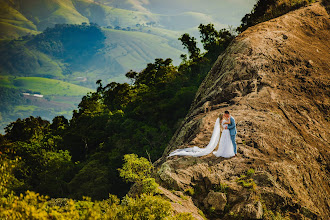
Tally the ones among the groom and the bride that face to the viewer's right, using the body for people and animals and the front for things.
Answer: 1

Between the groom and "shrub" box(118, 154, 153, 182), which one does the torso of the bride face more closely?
the groom

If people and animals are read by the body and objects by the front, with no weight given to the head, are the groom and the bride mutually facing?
yes

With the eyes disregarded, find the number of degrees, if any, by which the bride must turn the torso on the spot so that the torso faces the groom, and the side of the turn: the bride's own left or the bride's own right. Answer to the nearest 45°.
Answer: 0° — they already face them

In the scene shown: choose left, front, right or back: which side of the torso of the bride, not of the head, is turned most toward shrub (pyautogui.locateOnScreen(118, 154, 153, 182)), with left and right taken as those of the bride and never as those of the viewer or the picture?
back

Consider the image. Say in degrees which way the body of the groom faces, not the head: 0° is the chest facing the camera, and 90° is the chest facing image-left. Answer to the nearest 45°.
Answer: approximately 90°

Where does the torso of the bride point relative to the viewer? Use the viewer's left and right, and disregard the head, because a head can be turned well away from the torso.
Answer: facing to the right of the viewer

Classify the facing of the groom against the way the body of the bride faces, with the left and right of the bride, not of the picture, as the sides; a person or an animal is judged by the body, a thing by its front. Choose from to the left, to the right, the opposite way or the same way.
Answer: the opposite way

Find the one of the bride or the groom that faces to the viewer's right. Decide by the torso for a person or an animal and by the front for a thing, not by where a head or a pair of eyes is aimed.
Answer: the bride

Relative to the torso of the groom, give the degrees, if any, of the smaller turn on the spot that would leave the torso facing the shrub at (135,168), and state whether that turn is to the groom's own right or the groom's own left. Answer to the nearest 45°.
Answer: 0° — they already face it

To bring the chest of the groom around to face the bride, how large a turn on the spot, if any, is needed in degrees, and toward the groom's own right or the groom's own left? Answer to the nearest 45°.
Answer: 0° — they already face them
